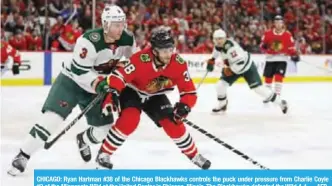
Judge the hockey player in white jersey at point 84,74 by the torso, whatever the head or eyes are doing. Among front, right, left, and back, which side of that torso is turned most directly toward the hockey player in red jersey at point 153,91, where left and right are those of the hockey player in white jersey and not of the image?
front

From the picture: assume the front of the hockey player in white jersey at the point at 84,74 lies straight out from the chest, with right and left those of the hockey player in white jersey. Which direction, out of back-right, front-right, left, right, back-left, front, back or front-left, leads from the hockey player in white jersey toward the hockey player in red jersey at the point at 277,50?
left

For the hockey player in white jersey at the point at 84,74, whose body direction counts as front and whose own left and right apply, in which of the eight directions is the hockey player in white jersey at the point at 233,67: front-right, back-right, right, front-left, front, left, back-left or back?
left

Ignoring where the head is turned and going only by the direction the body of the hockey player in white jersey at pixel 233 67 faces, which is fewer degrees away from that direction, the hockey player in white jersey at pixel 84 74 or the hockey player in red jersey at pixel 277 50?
the hockey player in white jersey

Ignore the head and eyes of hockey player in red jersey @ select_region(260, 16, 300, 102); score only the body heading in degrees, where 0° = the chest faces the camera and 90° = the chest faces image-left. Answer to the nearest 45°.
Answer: approximately 0°

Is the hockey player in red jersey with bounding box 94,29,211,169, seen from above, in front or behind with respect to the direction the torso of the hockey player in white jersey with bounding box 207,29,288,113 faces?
in front

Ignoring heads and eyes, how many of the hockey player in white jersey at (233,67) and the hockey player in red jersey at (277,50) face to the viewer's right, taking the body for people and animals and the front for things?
0

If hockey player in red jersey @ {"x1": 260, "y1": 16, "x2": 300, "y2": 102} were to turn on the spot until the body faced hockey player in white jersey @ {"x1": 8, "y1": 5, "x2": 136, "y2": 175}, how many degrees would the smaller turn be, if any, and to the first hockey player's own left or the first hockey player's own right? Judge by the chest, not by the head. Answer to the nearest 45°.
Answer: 0° — they already face them

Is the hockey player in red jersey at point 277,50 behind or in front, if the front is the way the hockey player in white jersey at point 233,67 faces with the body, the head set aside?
behind

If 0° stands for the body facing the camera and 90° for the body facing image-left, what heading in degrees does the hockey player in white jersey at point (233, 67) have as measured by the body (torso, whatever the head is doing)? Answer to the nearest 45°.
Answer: approximately 45°

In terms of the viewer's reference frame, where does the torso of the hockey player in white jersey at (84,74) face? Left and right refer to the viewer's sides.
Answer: facing the viewer and to the right of the viewer
